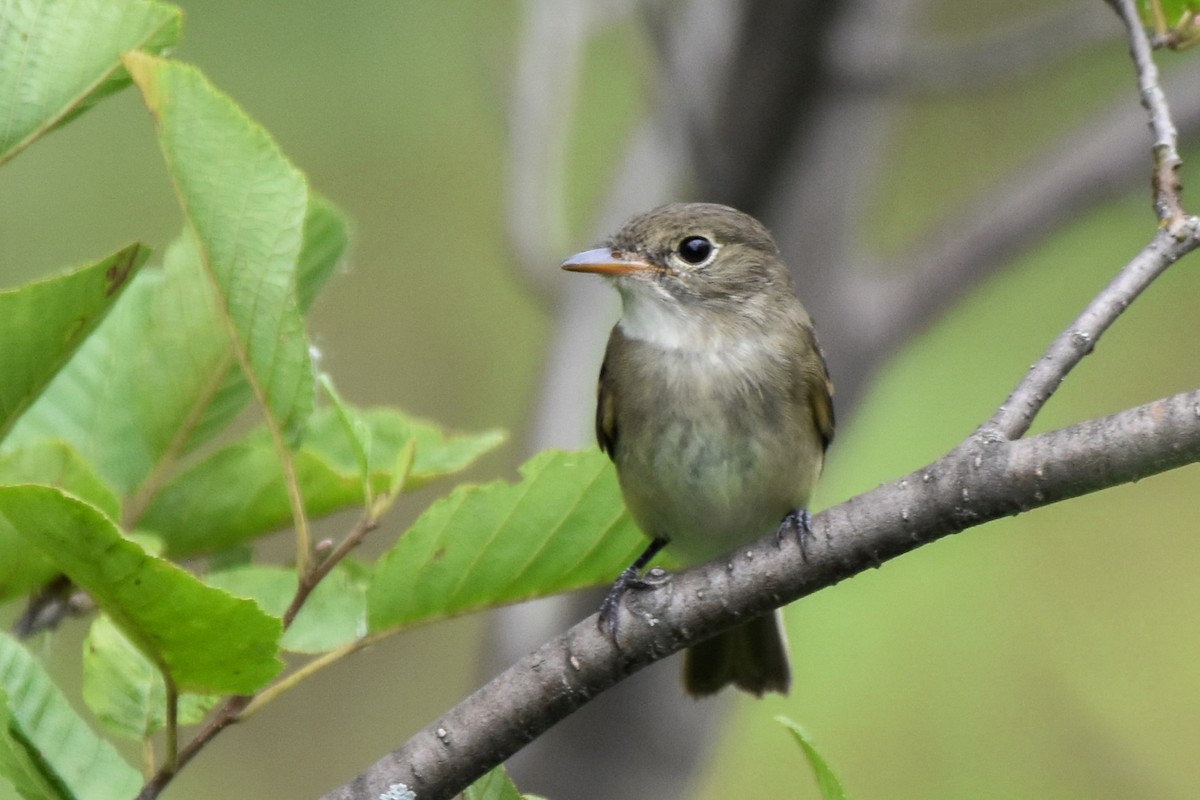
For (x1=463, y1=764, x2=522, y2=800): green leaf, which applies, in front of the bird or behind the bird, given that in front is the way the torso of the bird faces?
in front

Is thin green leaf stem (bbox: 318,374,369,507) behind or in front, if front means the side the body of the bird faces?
in front

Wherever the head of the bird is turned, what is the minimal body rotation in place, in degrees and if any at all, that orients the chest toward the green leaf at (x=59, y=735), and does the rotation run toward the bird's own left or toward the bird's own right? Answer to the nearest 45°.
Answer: approximately 45° to the bird's own right

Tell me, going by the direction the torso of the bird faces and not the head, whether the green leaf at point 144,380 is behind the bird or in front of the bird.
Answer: in front

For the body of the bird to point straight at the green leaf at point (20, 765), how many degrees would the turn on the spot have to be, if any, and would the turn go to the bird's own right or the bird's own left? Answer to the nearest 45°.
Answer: approximately 45° to the bird's own right

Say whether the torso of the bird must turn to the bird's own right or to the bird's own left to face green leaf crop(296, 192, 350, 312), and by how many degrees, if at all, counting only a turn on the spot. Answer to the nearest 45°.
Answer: approximately 45° to the bird's own right

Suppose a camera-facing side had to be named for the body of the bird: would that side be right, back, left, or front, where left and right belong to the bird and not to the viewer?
front
